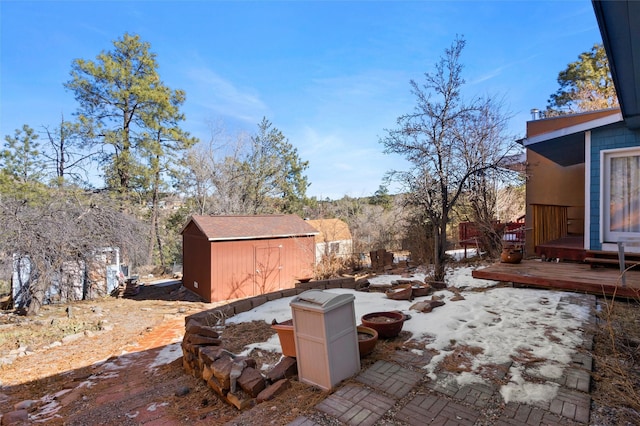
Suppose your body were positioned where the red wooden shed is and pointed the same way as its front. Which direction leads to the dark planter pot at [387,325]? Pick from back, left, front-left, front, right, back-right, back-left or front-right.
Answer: front-right

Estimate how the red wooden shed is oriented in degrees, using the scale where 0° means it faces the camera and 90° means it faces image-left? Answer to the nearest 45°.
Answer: approximately 315°

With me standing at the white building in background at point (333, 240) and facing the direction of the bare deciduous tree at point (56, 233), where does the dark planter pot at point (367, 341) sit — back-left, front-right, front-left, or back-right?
front-left

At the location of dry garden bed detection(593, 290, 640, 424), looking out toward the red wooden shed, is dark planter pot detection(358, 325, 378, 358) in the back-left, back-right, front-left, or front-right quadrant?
front-left

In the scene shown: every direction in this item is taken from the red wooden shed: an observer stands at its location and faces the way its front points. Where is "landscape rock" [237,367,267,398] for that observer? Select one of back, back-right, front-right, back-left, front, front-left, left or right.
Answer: front-right

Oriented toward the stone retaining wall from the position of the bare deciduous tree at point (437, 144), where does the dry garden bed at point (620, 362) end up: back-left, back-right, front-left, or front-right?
front-left

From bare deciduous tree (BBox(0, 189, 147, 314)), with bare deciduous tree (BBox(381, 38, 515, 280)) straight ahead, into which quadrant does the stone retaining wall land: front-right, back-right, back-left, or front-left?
front-right

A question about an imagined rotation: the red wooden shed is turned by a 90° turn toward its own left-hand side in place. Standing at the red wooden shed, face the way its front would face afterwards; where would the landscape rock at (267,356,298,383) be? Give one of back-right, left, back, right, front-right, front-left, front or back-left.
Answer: back-right
